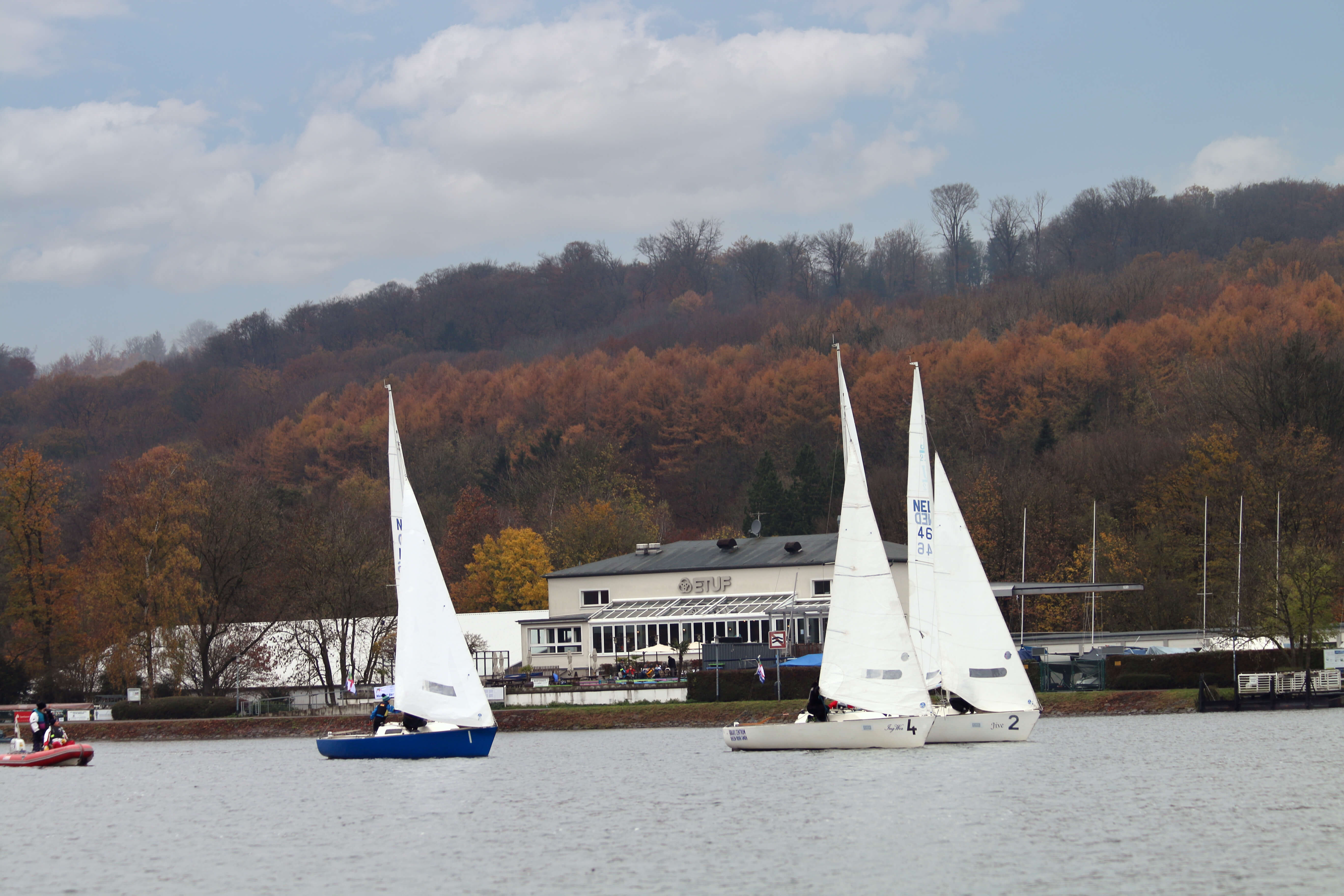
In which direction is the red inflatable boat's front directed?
to the viewer's right

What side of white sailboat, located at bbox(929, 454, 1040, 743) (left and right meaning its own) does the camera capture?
right

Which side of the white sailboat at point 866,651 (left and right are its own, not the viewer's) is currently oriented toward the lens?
right

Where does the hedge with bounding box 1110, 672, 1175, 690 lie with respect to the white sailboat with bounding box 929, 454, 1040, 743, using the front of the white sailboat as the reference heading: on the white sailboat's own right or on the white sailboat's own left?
on the white sailboat's own left
